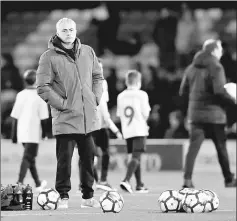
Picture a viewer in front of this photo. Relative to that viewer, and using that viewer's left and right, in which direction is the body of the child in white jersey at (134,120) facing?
facing away from the viewer and to the right of the viewer

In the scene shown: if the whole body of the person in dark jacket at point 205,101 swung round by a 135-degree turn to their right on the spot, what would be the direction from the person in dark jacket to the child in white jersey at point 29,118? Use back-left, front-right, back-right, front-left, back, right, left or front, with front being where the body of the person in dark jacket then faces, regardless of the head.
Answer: right

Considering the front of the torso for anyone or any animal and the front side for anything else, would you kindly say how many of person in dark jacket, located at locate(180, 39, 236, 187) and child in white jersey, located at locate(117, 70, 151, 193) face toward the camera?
0

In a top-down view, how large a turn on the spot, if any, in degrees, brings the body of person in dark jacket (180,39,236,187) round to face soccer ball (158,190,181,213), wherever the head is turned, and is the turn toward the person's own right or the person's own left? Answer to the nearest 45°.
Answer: approximately 135° to the person's own right

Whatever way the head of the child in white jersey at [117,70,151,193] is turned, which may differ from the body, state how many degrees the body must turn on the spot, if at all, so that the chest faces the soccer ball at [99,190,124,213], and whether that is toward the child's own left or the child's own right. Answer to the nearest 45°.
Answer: approximately 135° to the child's own right

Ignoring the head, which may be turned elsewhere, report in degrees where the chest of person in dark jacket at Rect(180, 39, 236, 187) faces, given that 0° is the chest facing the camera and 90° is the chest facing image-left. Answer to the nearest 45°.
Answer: approximately 225°

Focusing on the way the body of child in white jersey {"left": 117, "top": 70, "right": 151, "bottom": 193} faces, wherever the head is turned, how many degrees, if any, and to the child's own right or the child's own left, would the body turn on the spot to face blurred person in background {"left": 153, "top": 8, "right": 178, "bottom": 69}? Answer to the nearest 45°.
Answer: approximately 45° to the child's own left
